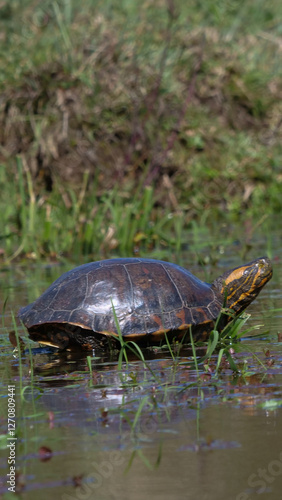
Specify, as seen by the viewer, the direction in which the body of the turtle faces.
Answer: to the viewer's right
